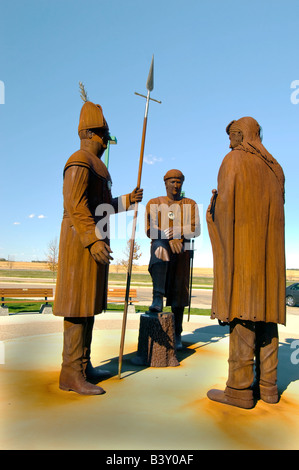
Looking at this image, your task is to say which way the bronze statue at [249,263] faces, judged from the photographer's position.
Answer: facing away from the viewer and to the left of the viewer

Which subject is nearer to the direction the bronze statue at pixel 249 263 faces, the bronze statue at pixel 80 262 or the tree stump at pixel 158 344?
the tree stump

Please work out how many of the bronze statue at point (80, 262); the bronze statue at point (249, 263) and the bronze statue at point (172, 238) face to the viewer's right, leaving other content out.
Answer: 1

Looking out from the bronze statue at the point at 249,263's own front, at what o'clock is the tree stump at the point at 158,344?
The tree stump is roughly at 12 o'clock from the bronze statue.

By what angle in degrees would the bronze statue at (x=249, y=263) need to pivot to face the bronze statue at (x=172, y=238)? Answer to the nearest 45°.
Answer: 0° — it already faces it

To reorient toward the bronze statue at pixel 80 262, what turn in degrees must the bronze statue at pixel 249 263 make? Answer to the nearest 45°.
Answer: approximately 45° to its left

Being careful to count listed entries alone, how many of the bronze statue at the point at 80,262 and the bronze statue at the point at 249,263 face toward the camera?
0

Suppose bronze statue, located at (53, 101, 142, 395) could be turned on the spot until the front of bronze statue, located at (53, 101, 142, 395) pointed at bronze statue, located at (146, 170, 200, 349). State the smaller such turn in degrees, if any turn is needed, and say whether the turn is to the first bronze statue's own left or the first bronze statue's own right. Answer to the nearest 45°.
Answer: approximately 45° to the first bronze statue's own left

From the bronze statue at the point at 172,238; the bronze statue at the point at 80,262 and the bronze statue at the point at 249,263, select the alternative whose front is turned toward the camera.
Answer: the bronze statue at the point at 172,238

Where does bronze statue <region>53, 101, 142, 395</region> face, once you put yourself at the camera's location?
facing to the right of the viewer

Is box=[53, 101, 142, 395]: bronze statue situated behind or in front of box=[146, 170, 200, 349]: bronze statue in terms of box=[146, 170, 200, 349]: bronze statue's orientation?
in front

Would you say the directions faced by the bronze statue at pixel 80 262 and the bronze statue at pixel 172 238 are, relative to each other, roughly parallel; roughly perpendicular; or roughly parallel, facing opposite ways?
roughly perpendicular
